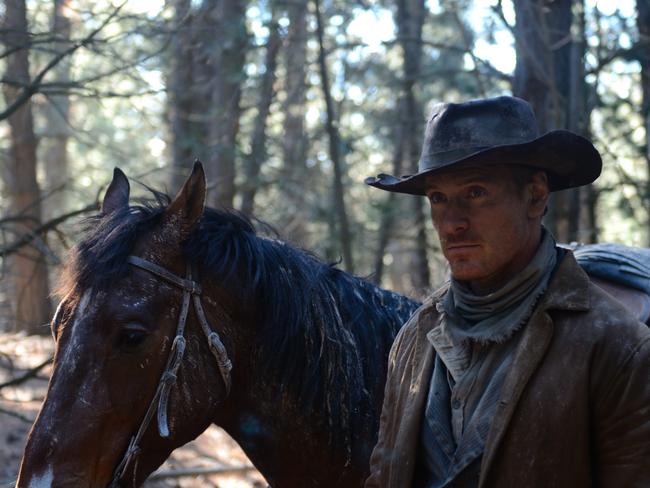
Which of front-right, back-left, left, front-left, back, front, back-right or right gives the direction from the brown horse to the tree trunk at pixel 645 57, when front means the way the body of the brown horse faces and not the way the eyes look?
back

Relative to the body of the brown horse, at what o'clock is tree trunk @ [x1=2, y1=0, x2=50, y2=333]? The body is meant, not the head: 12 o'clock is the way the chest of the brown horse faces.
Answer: The tree trunk is roughly at 4 o'clock from the brown horse.

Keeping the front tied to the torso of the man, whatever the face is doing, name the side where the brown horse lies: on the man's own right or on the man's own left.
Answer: on the man's own right

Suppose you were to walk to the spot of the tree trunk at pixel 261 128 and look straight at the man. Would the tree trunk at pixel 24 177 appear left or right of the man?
right

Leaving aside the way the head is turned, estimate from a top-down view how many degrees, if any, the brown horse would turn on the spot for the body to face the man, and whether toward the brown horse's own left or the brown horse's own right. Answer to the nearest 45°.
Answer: approximately 90° to the brown horse's own left

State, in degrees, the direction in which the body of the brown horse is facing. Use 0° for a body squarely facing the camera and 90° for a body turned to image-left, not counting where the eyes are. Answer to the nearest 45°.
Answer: approximately 45°

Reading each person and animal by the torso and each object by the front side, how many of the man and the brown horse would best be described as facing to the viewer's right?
0

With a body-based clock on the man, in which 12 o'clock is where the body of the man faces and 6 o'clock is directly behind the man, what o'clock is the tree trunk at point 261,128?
The tree trunk is roughly at 4 o'clock from the man.

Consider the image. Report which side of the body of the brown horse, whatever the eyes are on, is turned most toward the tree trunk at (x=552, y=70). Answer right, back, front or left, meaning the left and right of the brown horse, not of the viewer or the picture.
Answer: back

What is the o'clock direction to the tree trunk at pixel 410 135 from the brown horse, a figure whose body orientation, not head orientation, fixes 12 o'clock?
The tree trunk is roughly at 5 o'clock from the brown horse.
